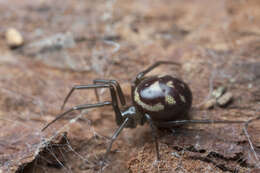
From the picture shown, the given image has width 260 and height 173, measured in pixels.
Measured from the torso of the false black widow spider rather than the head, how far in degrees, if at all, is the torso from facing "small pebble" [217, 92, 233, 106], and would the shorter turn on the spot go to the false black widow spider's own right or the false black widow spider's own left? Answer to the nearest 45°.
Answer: approximately 135° to the false black widow spider's own right

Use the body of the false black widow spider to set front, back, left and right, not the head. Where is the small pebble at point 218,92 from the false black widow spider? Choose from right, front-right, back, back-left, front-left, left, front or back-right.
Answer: back-right

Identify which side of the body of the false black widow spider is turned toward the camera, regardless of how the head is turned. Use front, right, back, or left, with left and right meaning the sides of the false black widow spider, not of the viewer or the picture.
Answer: left
